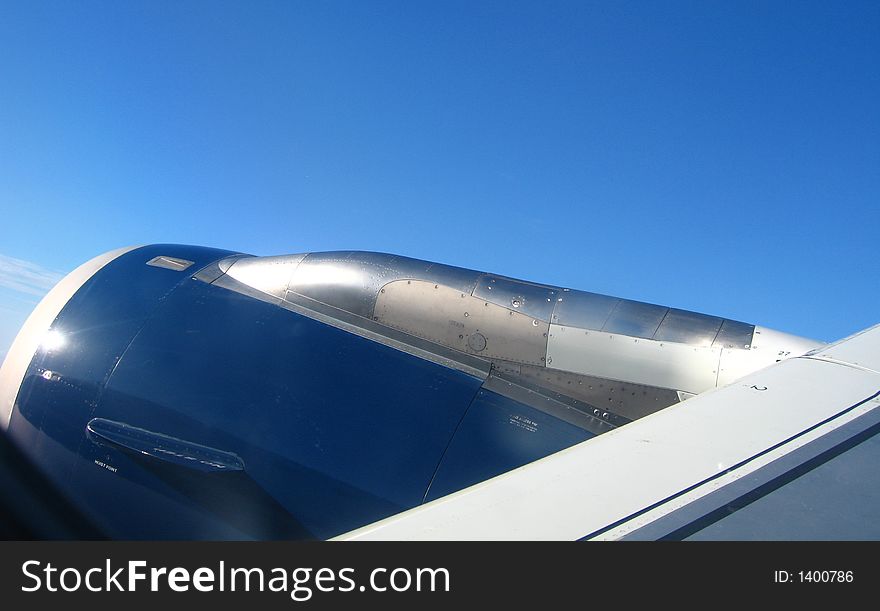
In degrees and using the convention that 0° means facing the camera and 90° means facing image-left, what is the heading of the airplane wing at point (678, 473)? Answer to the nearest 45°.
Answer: approximately 90°
